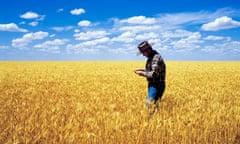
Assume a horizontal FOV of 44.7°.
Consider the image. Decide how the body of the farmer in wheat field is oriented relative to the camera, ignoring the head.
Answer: to the viewer's left
